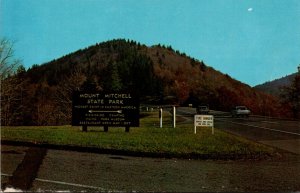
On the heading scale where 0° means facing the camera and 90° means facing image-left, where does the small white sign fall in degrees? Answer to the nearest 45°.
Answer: approximately 0°

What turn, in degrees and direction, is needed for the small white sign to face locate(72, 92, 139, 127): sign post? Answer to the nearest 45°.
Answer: approximately 90° to its right
